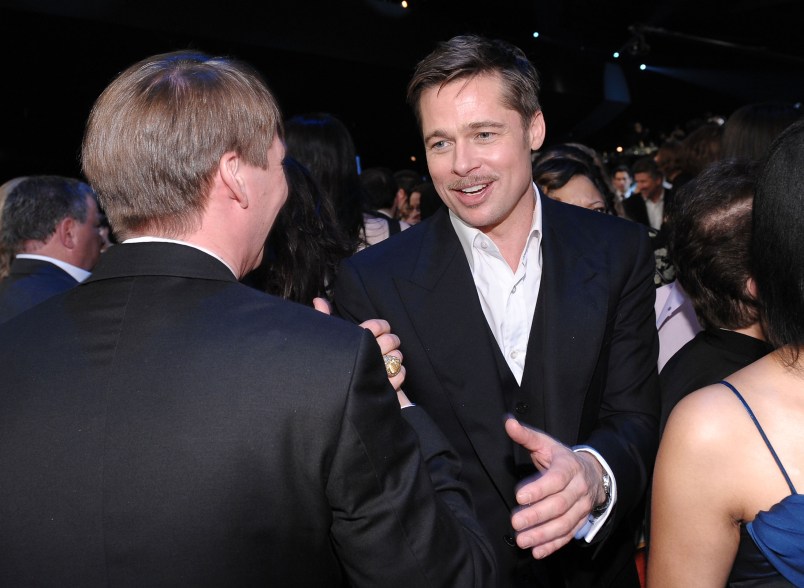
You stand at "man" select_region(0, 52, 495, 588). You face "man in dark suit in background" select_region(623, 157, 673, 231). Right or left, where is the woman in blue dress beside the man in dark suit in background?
right

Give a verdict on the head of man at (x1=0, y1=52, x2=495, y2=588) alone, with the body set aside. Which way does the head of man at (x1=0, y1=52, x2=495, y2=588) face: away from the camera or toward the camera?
away from the camera

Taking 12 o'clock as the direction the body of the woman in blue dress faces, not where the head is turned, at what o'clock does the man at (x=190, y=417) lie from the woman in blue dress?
The man is roughly at 8 o'clock from the woman in blue dress.

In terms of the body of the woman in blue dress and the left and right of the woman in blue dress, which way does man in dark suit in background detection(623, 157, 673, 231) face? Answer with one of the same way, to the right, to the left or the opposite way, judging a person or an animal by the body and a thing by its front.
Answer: the opposite way

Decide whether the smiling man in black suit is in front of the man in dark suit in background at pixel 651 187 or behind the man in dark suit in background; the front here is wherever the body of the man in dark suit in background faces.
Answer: in front

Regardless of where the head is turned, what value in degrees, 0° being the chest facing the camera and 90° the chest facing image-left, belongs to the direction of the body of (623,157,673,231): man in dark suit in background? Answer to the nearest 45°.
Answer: approximately 0°

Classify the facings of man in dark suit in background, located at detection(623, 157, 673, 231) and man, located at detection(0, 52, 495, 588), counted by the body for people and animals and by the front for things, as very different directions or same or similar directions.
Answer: very different directions

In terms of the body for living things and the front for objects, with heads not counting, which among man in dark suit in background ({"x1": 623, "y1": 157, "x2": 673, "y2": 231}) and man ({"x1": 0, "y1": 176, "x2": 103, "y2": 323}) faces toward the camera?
the man in dark suit in background

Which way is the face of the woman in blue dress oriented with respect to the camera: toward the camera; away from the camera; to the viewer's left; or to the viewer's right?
away from the camera

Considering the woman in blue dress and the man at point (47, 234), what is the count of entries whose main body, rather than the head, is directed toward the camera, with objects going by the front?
0

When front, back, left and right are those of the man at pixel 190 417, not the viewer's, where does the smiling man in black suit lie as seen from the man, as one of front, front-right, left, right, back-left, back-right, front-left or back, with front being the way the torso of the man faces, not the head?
front

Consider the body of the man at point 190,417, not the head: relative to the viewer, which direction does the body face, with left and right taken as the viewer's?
facing away from the viewer and to the right of the viewer

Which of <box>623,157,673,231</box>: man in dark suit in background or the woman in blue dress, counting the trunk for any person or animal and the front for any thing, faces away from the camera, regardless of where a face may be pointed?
the woman in blue dress

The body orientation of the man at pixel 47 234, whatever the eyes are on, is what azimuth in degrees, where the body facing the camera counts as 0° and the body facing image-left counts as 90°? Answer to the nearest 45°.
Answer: approximately 225°

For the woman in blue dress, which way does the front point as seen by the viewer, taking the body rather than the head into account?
away from the camera
